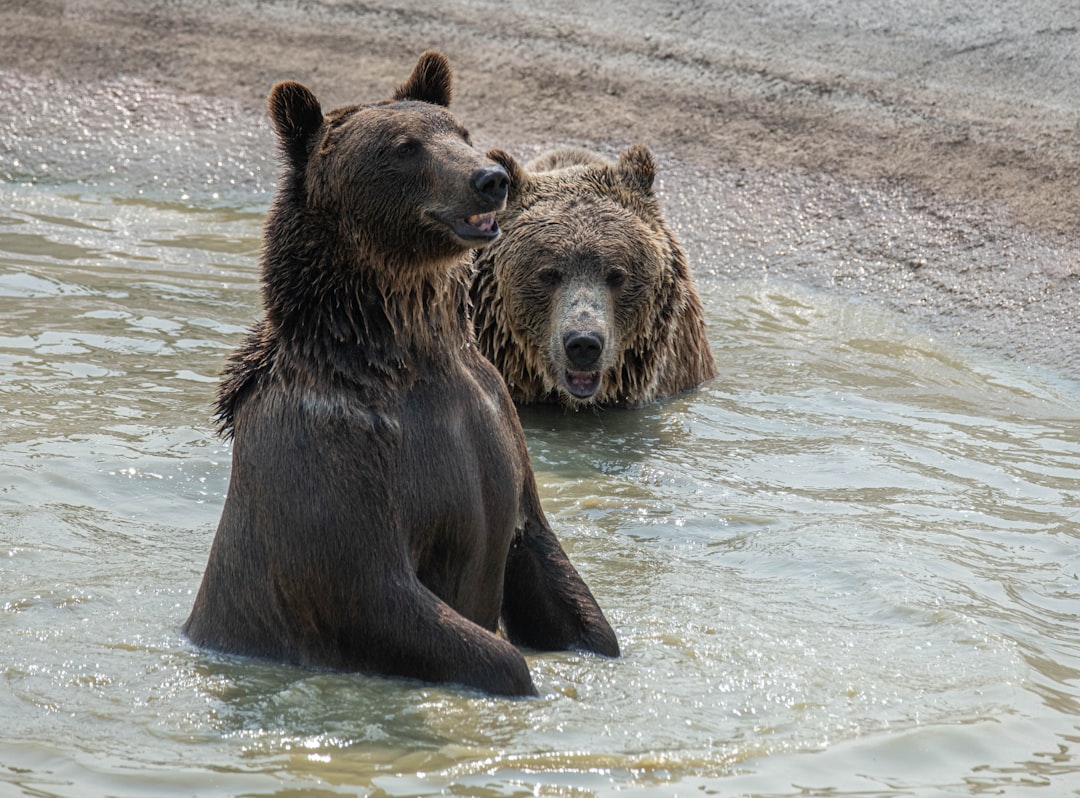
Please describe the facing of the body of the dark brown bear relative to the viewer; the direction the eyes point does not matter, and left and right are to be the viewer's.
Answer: facing the viewer and to the right of the viewer
